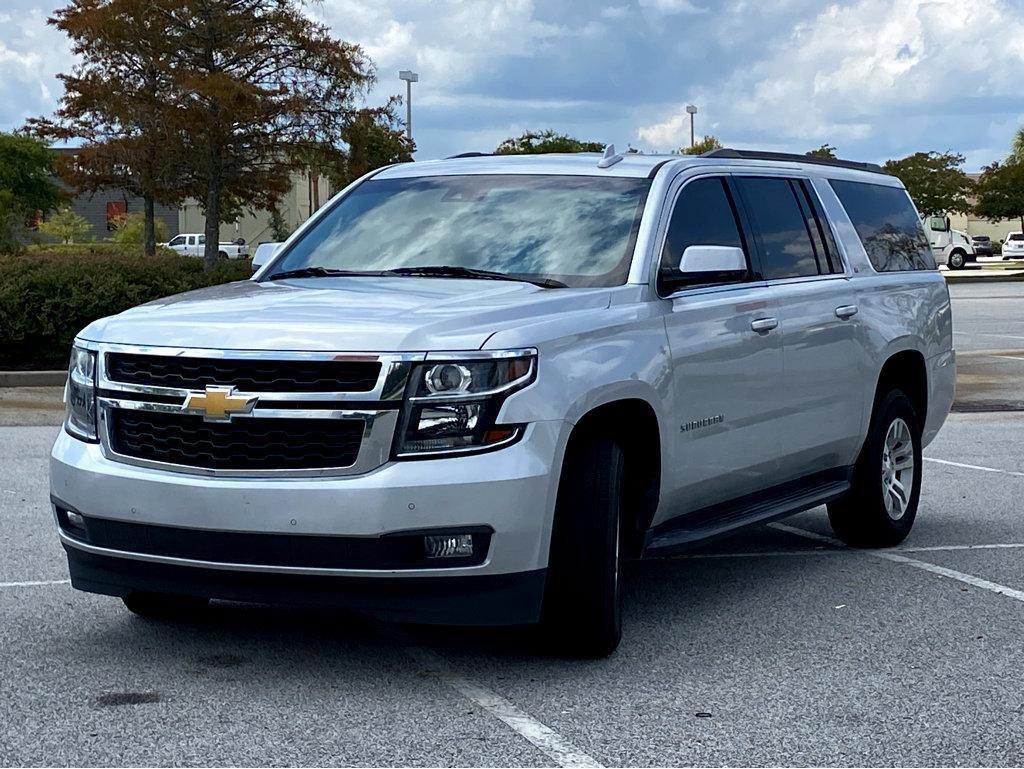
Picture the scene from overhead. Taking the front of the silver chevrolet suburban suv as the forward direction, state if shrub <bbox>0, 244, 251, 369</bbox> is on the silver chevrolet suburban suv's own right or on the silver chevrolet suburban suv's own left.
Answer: on the silver chevrolet suburban suv's own right

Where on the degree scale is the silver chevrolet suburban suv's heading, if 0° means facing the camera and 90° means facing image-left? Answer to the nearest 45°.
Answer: approximately 45°

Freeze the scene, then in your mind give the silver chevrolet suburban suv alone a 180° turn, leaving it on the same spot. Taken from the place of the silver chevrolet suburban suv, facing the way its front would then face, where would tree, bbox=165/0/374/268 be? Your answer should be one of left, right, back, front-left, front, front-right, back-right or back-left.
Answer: front-left

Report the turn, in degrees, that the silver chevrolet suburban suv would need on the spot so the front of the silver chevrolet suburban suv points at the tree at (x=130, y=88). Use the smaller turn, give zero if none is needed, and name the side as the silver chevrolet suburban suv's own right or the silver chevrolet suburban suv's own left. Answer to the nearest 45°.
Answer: approximately 135° to the silver chevrolet suburban suv's own right
